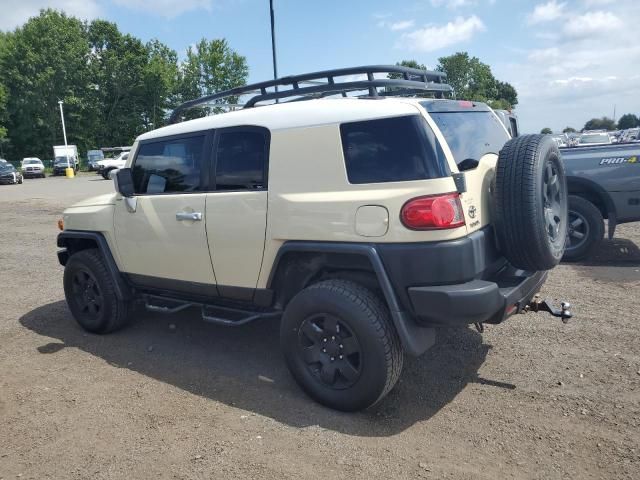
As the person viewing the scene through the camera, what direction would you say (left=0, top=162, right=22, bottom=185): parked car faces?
facing the viewer and to the right of the viewer

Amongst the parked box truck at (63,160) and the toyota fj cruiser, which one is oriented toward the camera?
the parked box truck

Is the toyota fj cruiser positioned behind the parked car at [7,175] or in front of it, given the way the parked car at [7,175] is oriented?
in front

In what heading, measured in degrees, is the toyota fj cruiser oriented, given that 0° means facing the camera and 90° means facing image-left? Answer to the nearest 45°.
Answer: approximately 135°

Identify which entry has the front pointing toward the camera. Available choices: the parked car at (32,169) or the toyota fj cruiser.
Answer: the parked car

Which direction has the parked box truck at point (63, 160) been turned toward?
toward the camera

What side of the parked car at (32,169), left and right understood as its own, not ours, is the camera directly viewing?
front

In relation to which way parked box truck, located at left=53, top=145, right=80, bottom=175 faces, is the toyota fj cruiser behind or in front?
in front

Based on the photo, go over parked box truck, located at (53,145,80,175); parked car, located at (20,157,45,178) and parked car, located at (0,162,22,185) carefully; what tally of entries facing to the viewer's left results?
0

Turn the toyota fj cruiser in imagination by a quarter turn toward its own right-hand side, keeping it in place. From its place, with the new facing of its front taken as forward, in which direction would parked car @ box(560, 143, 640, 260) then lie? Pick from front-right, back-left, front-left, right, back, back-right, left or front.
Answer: front
